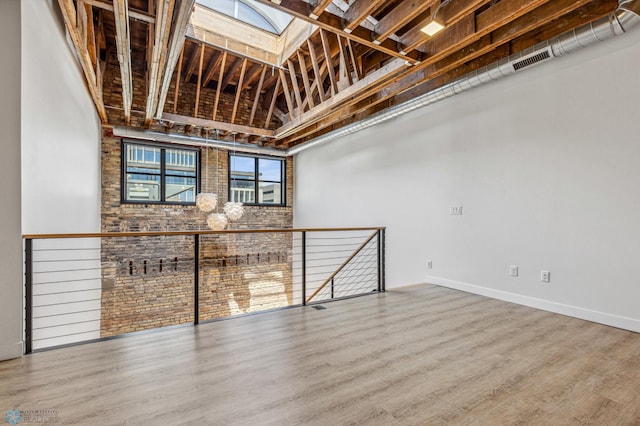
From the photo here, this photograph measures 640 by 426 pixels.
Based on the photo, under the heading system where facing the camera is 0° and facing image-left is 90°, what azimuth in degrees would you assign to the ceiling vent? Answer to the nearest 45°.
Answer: approximately 45°

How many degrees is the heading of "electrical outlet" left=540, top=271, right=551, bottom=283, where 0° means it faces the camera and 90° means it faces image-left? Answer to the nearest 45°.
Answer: approximately 45°
